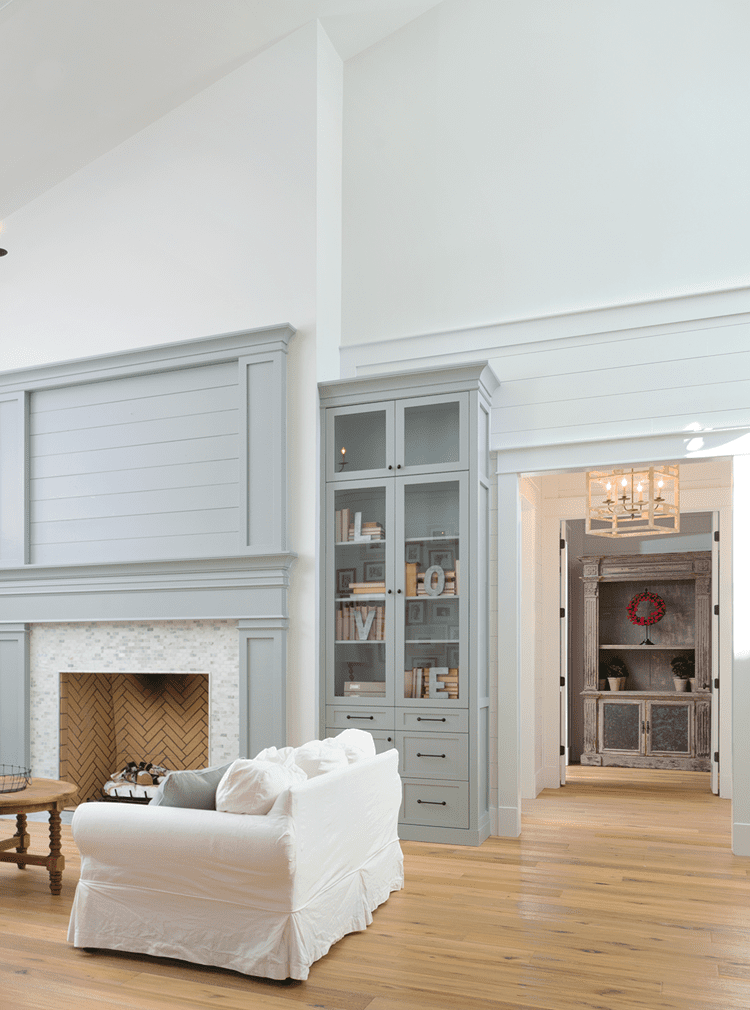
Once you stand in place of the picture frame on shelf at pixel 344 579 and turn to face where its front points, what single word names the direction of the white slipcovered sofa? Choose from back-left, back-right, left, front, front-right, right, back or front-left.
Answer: front

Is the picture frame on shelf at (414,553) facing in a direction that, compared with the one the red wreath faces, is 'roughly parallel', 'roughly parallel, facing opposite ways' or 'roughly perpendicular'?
roughly parallel

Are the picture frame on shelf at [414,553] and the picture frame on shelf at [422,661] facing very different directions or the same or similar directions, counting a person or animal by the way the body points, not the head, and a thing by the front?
same or similar directions

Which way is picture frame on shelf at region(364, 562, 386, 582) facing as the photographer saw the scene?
facing the viewer

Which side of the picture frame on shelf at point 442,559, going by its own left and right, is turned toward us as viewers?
front

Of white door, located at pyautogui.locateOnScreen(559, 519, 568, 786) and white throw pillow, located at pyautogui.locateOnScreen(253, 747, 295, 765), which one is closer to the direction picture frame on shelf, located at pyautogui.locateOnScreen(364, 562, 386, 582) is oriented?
the white throw pillow

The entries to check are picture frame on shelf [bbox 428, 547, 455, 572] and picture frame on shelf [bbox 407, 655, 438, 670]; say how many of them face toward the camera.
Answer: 2

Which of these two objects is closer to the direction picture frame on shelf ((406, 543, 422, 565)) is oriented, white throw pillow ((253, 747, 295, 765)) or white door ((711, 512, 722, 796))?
the white throw pillow

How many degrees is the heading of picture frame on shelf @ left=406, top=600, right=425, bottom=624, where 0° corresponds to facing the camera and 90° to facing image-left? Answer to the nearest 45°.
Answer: approximately 0°

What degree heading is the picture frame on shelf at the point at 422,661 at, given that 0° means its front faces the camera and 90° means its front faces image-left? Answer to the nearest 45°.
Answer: approximately 0°
